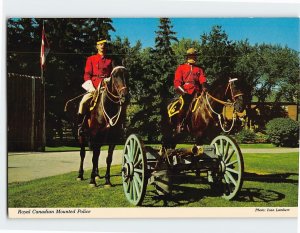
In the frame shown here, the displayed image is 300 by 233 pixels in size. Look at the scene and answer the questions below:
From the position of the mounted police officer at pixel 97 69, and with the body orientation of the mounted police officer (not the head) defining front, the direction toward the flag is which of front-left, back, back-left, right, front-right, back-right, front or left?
back-right

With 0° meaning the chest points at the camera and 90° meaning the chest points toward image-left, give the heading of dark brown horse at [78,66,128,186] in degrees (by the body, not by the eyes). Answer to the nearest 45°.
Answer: approximately 315°

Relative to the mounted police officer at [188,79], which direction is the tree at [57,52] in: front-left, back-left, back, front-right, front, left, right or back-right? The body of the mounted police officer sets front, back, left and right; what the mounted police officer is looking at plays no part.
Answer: back-right
